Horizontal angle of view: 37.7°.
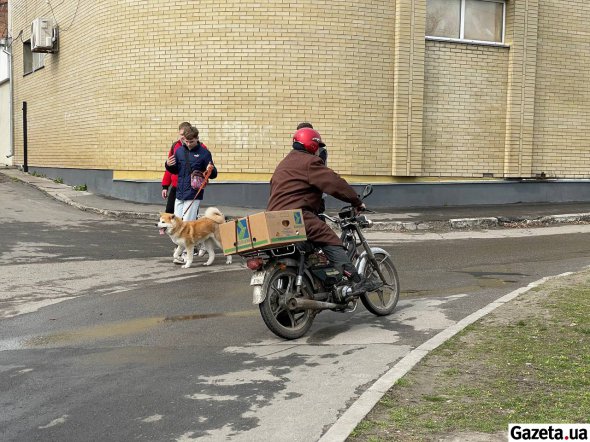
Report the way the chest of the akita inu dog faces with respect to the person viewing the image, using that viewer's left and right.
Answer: facing the viewer and to the left of the viewer

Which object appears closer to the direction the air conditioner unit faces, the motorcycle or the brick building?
the motorcycle

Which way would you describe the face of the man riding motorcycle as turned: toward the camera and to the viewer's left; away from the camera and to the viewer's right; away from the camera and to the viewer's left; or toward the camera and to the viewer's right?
away from the camera and to the viewer's right

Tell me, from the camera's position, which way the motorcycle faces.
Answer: facing away from the viewer and to the right of the viewer

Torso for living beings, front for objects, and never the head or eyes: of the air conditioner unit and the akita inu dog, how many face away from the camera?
0

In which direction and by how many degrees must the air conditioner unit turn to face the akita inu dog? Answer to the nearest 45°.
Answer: approximately 45° to its left

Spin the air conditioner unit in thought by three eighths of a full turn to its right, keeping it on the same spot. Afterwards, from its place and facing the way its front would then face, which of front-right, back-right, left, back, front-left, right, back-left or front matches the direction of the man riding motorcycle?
back

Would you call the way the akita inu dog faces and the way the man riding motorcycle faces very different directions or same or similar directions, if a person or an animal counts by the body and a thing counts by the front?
very different directions

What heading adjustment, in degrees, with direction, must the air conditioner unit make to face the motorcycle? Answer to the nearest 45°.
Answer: approximately 45° to its left

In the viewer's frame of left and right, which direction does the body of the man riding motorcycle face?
facing away from the viewer and to the right of the viewer

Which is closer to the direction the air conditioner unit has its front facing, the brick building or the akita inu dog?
the akita inu dog

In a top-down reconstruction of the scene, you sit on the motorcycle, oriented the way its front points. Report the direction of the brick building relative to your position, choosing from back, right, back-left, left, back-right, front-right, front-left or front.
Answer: front-left

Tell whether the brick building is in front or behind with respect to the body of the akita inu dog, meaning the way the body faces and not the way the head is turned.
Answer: behind

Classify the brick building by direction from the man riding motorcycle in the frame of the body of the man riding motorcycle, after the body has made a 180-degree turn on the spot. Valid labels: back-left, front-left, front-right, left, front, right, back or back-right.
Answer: back-right
